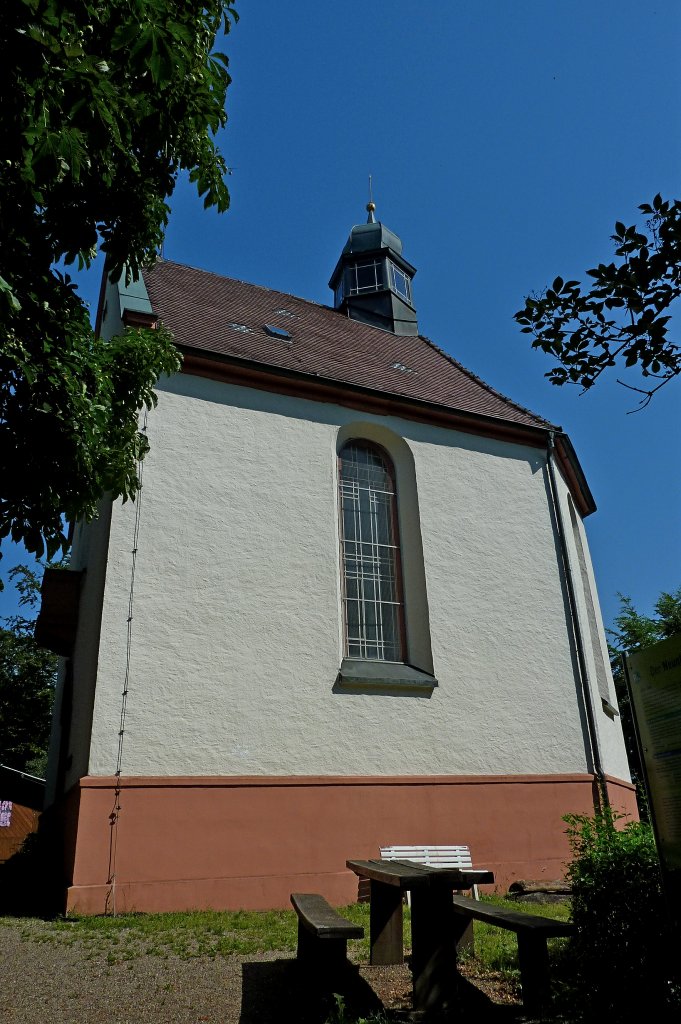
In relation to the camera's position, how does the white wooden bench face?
facing the viewer

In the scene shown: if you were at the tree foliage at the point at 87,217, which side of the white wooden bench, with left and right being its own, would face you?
front

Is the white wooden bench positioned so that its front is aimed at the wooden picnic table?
yes

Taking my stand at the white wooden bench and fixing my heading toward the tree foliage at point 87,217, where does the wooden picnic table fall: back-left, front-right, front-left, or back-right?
front-left

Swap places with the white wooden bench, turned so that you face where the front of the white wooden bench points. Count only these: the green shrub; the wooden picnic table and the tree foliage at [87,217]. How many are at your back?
0

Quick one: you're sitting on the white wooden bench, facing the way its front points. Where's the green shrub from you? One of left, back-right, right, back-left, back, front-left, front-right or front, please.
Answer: front
